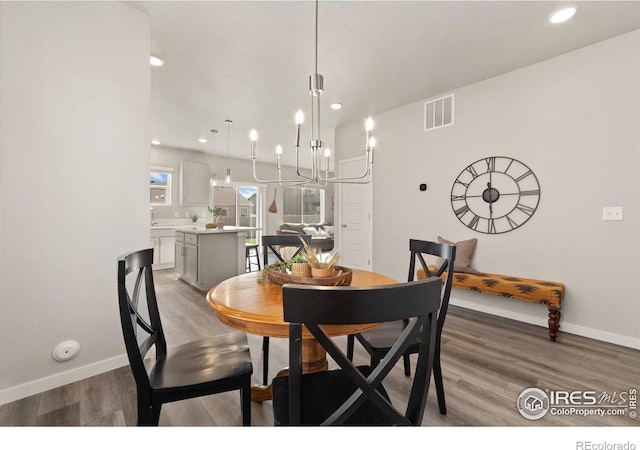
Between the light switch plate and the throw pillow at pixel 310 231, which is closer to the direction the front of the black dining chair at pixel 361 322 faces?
the throw pillow

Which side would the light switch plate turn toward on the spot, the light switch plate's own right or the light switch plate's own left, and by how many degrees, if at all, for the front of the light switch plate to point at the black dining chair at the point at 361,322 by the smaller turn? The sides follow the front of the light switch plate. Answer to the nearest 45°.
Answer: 0° — it already faces it

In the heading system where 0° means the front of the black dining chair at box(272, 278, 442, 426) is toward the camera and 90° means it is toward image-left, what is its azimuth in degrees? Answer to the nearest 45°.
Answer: approximately 135°

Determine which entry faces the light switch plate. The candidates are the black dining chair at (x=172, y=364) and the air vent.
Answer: the black dining chair

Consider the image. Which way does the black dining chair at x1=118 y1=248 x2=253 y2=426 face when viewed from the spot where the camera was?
facing to the right of the viewer
